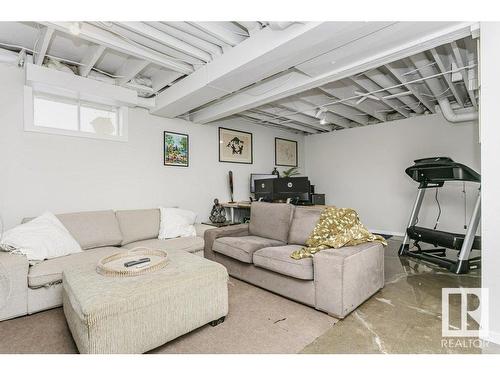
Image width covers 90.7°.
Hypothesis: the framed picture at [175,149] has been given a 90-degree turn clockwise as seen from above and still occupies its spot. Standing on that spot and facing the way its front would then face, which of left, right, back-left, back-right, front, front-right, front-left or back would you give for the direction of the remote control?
front-left

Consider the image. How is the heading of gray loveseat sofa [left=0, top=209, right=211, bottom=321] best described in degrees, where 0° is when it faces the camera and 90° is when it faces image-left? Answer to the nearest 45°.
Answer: approximately 315°

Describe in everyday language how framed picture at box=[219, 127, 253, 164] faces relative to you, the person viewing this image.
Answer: facing the viewer and to the right of the viewer

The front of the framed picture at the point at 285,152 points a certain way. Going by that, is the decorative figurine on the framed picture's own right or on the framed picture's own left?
on the framed picture's own right

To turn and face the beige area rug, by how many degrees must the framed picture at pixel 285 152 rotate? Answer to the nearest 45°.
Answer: approximately 45° to its right

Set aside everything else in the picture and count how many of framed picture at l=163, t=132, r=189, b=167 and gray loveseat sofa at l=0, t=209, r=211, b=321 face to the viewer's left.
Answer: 0

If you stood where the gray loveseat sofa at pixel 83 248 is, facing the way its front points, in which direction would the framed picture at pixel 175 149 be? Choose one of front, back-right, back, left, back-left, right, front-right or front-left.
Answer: left

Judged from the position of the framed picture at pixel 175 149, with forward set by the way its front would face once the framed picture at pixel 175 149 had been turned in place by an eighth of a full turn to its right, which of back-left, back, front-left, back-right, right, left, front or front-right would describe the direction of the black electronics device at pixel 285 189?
left

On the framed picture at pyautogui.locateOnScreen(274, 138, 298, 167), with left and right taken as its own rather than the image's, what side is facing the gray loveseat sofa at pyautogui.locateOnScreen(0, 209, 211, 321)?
right

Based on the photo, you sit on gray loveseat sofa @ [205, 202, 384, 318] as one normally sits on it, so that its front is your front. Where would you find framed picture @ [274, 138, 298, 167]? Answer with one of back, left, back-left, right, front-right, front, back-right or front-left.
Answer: back-right

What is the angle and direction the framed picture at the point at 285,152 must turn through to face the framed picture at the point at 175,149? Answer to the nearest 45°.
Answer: approximately 90° to its right

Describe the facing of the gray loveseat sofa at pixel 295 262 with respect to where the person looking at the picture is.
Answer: facing the viewer and to the left of the viewer
